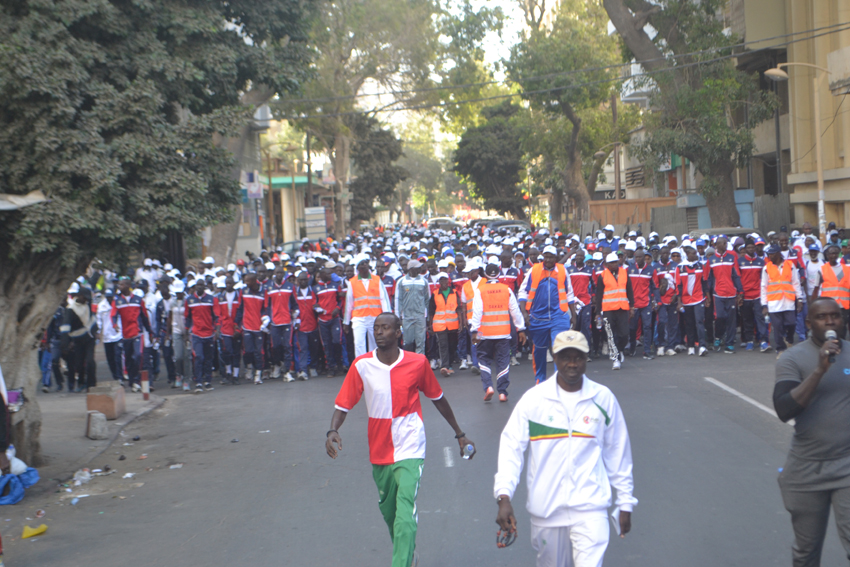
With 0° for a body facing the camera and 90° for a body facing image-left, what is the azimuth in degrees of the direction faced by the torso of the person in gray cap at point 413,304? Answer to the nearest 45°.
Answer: approximately 0°

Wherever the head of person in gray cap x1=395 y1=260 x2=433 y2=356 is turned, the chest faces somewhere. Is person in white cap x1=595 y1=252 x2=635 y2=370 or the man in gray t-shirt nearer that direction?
the man in gray t-shirt

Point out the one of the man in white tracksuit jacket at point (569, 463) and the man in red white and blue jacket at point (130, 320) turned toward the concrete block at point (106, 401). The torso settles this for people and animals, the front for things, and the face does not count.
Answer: the man in red white and blue jacket

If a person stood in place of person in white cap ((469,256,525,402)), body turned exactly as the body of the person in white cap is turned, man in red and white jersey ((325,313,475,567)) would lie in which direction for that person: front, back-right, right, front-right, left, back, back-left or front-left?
back

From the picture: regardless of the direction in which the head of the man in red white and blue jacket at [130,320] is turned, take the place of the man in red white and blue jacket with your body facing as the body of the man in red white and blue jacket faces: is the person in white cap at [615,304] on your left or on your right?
on your left

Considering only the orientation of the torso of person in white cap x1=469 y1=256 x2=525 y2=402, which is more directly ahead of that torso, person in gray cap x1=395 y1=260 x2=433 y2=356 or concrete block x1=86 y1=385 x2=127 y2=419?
the person in gray cap

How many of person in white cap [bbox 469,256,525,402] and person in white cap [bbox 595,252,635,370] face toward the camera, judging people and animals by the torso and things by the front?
1
